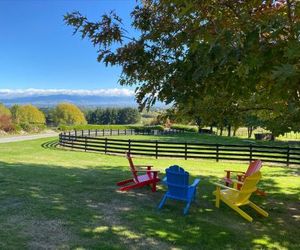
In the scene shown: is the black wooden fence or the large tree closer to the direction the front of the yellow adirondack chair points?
the black wooden fence

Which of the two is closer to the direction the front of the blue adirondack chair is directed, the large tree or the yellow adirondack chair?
the large tree
